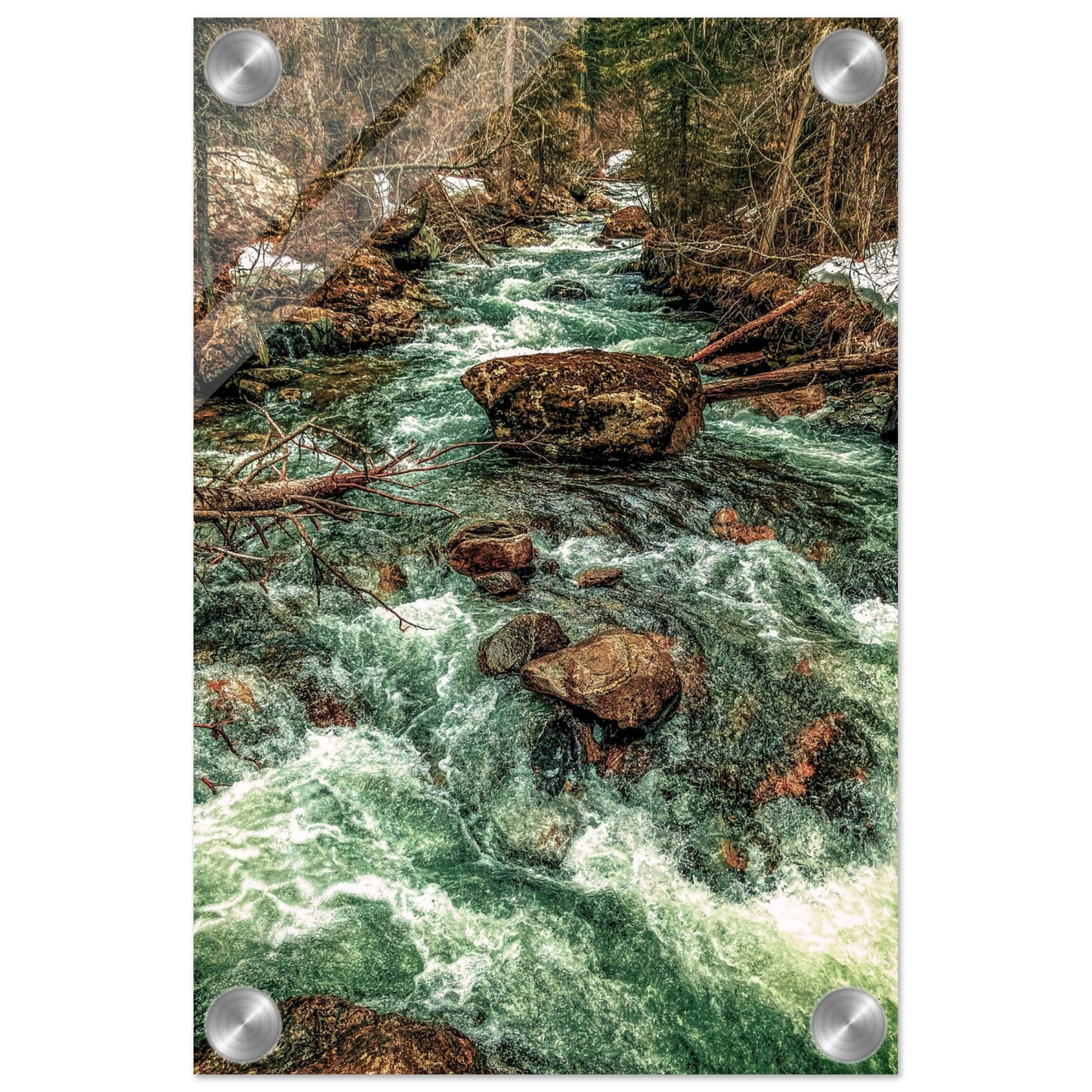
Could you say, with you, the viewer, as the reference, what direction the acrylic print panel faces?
facing the viewer
